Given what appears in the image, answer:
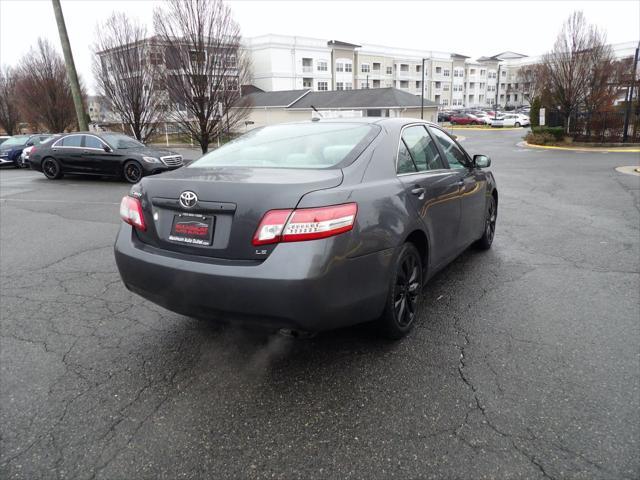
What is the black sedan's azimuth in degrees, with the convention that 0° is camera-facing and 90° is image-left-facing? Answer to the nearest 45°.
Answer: approximately 315°

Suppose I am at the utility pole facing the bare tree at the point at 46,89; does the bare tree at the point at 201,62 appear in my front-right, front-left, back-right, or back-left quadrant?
back-right

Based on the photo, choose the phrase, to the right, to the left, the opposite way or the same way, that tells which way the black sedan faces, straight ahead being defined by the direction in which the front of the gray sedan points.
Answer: to the right

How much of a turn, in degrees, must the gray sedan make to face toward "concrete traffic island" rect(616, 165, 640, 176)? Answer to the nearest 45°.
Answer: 0° — it already faces it

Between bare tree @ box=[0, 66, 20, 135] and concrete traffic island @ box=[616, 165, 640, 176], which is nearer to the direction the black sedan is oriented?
the concrete traffic island

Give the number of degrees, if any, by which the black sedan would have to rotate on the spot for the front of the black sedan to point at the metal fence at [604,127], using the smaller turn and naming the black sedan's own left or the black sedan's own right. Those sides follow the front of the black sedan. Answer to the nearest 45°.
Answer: approximately 45° to the black sedan's own left

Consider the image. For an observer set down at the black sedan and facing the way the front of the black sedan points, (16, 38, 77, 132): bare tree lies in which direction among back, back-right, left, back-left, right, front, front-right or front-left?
back-left

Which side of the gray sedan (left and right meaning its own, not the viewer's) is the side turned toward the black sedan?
left

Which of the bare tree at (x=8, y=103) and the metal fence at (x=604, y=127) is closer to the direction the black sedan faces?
the metal fence

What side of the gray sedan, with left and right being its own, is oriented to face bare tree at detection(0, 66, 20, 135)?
left

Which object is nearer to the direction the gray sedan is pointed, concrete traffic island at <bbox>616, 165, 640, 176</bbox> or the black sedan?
the concrete traffic island

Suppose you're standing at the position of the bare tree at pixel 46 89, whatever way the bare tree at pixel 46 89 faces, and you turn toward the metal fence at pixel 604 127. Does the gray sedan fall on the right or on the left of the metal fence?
right

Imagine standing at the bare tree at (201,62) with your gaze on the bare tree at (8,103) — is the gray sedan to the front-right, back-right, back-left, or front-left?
back-left

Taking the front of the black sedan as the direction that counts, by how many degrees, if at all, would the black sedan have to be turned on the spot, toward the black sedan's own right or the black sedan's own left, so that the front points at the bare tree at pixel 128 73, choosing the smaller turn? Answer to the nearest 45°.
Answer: approximately 135° to the black sedan's own left

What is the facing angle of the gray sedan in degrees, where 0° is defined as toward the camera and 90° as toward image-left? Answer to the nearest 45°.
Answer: approximately 225°

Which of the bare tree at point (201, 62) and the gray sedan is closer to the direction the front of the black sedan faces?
the gray sedan
